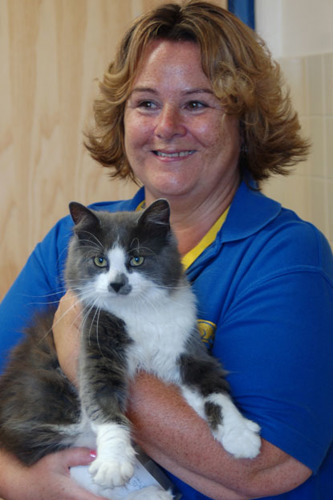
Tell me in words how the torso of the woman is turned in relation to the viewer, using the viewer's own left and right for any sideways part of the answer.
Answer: facing the viewer and to the left of the viewer

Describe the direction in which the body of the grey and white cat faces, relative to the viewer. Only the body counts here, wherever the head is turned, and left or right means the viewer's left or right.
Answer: facing the viewer and to the right of the viewer
